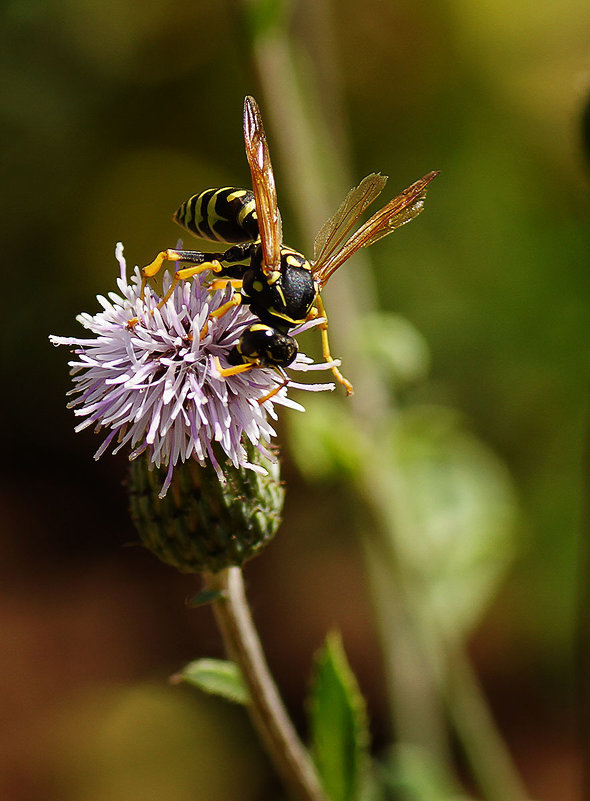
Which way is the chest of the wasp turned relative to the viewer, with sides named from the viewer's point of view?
facing the viewer and to the right of the viewer

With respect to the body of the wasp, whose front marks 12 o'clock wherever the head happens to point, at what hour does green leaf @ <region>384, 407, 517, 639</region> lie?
The green leaf is roughly at 8 o'clock from the wasp.

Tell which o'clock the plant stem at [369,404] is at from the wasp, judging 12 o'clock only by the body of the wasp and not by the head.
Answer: The plant stem is roughly at 8 o'clock from the wasp.
